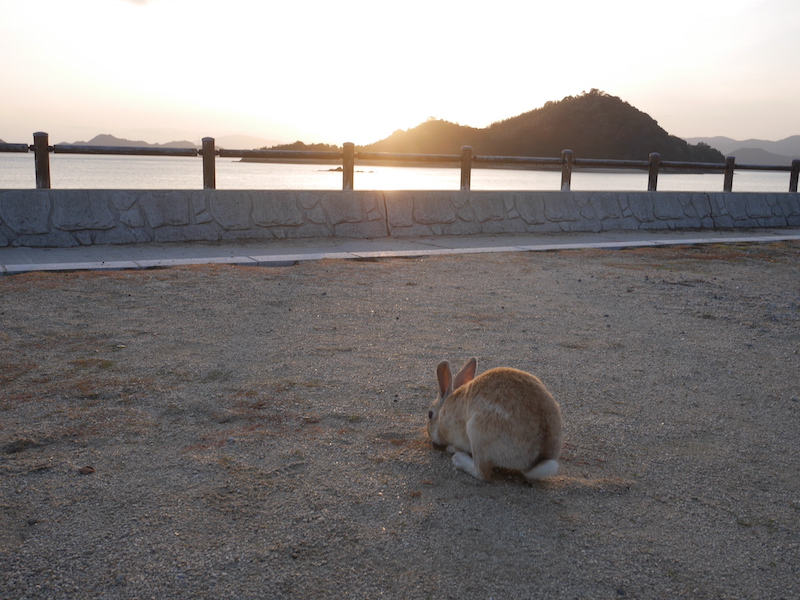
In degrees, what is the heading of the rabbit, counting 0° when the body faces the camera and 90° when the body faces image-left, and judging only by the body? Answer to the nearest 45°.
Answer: approximately 135°

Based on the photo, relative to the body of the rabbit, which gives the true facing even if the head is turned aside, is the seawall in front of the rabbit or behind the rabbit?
in front
